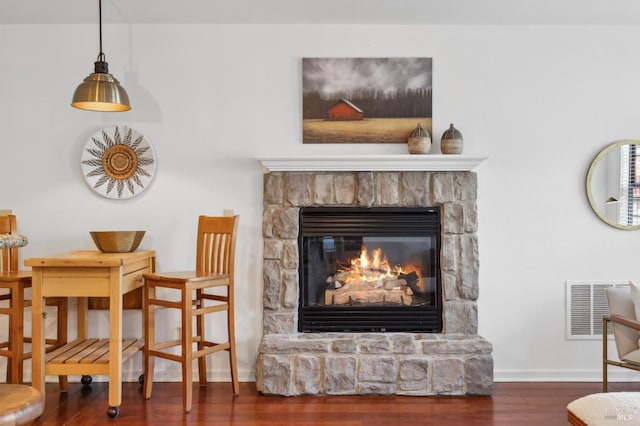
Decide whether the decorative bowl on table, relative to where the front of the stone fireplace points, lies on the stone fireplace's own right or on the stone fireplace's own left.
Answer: on the stone fireplace's own right

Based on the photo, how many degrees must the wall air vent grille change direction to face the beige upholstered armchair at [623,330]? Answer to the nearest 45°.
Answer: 0° — it already faces it

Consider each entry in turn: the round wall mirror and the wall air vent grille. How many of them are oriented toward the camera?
2

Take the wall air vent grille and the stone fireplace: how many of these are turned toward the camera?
2

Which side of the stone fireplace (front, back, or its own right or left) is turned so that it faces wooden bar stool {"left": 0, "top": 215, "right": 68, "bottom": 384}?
right

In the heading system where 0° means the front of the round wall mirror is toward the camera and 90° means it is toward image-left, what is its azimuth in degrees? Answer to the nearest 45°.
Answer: approximately 0°
